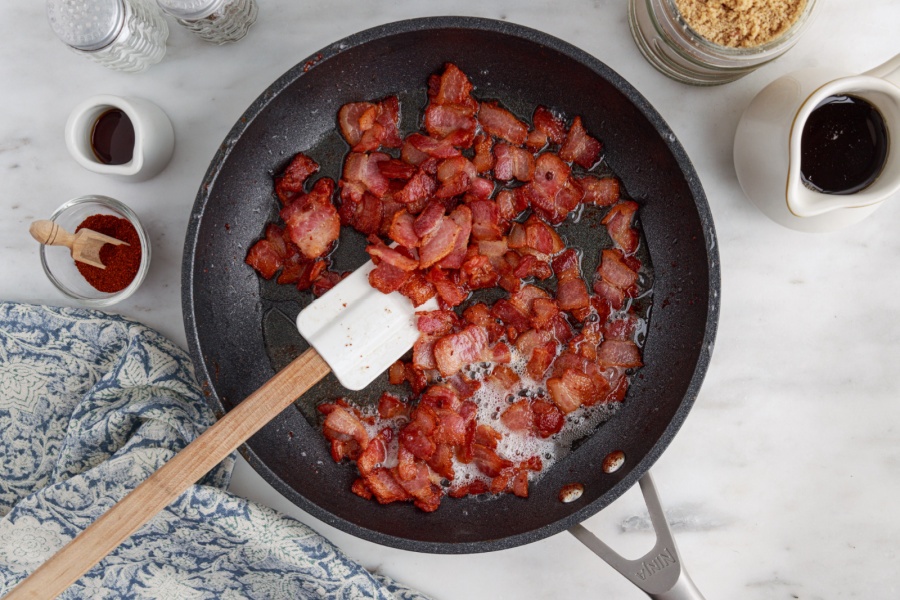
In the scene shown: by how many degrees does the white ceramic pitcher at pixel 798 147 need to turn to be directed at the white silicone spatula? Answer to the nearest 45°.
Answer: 0° — it already faces it
